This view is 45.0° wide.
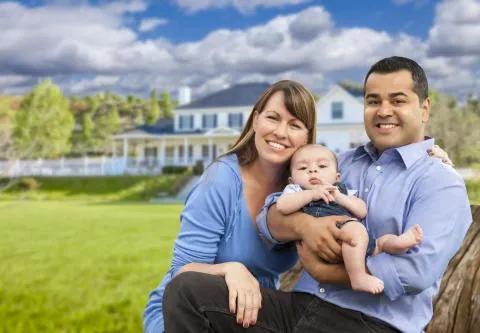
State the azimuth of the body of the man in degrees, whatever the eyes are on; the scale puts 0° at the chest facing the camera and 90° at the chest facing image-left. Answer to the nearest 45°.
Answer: approximately 45°

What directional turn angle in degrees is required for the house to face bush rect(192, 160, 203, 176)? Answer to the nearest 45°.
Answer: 0° — it already faces it

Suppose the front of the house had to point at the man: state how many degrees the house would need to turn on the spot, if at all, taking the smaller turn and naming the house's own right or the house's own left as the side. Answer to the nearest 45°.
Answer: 0° — it already faces them

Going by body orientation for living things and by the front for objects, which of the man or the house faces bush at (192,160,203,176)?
the house

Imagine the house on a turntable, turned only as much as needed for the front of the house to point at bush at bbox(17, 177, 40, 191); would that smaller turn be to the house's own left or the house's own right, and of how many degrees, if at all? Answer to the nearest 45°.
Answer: approximately 90° to the house's own right

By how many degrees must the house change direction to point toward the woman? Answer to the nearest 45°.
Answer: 0° — it already faces them

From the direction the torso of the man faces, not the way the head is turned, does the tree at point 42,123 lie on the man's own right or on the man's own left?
on the man's own right

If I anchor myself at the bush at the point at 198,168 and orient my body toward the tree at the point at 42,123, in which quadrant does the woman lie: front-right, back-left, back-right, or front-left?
back-left

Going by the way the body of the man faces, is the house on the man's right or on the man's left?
on the man's right

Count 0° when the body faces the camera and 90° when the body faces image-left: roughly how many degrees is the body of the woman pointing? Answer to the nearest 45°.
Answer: approximately 315°

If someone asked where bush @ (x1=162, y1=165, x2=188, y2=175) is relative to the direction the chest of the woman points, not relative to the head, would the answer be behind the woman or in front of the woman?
behind
